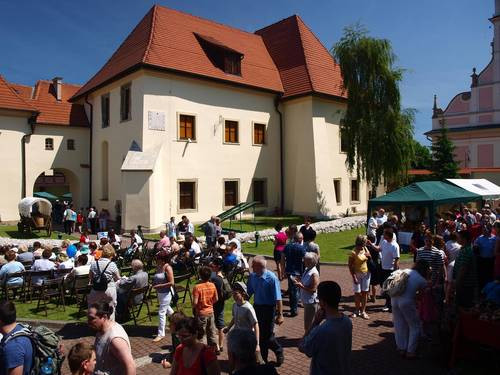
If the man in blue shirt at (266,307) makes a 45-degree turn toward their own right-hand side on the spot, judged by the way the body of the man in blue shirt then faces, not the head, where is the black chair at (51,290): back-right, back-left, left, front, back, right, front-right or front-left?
front-right

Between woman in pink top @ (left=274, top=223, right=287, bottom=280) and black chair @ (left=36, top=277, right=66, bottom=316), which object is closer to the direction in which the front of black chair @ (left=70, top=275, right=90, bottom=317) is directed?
the black chair

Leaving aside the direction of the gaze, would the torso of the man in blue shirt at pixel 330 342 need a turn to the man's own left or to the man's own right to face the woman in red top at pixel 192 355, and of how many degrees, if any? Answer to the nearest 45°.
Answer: approximately 45° to the man's own left
